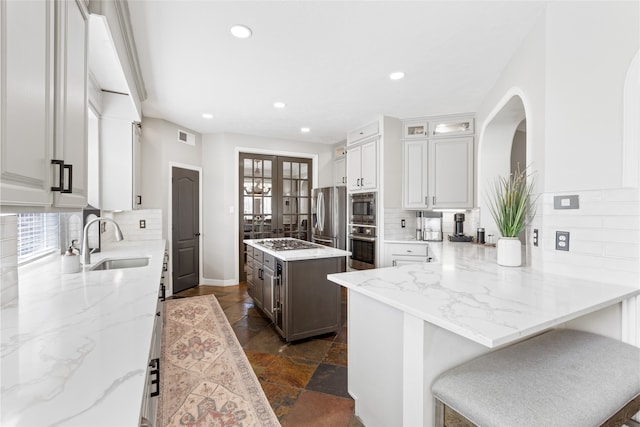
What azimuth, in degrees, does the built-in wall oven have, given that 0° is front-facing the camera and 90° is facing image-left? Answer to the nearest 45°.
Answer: approximately 45°

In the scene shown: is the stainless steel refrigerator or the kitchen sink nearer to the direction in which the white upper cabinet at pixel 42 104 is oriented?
the stainless steel refrigerator

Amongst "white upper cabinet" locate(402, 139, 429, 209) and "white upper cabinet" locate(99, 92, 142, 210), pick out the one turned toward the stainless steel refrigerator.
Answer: "white upper cabinet" locate(99, 92, 142, 210)

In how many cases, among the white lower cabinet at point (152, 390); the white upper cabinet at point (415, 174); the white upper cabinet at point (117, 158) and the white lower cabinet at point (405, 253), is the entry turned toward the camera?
2

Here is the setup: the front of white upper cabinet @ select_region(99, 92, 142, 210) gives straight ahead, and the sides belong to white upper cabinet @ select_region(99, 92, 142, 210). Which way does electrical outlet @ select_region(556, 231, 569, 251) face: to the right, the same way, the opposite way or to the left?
the opposite way
